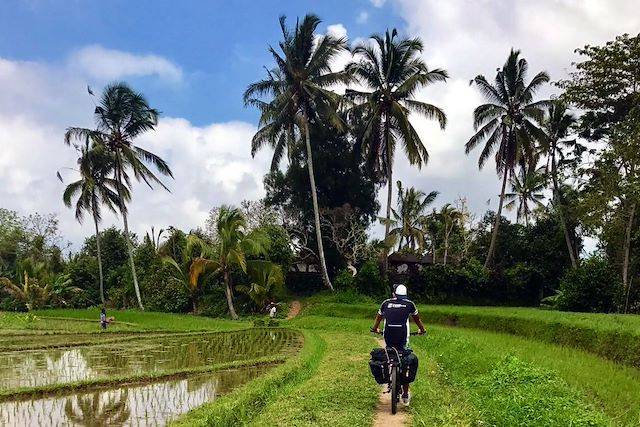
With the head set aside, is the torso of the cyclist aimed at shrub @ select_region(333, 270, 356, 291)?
yes

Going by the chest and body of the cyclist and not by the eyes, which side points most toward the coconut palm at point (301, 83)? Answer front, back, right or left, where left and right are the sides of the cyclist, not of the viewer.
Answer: front

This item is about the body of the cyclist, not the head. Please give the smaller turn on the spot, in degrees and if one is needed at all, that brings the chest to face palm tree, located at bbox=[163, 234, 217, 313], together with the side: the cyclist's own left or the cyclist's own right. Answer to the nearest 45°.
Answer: approximately 45° to the cyclist's own left

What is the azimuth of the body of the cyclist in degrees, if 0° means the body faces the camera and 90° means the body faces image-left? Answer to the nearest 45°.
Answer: approximately 180°

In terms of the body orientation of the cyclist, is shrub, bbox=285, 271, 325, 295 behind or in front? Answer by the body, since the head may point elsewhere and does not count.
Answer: in front

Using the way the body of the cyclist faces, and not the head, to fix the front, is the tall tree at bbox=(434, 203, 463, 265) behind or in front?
in front

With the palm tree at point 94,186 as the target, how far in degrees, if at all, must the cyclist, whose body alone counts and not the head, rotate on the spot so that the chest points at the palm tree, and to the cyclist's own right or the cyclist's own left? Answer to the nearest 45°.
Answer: approximately 45° to the cyclist's own left

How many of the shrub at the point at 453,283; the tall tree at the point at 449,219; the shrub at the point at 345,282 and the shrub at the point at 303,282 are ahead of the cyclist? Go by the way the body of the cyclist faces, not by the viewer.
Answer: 4

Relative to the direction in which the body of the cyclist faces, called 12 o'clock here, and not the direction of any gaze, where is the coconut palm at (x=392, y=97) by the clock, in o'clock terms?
The coconut palm is roughly at 12 o'clock from the cyclist.

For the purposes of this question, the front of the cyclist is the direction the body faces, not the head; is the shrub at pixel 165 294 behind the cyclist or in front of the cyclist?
in front

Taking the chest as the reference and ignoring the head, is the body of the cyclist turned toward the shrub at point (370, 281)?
yes
